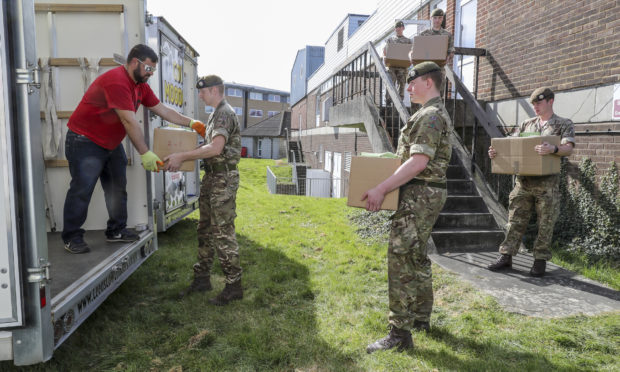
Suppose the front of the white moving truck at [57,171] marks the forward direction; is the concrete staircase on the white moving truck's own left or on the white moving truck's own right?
on the white moving truck's own right

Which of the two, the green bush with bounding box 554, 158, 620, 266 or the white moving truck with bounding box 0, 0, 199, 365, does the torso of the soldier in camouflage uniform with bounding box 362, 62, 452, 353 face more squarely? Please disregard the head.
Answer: the white moving truck

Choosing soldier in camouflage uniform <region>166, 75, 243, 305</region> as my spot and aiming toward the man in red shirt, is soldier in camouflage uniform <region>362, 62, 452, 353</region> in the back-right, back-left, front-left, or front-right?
back-left

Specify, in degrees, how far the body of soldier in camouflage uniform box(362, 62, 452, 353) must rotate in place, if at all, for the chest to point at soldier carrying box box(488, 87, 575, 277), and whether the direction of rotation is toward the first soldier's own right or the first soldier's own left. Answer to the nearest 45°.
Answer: approximately 135° to the first soldier's own right

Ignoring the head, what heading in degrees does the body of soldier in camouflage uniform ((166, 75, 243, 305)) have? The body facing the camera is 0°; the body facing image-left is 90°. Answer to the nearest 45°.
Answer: approximately 90°

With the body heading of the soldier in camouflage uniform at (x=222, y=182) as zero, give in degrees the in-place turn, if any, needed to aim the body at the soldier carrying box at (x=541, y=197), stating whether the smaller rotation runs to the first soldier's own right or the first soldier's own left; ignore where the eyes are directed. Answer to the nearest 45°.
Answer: approximately 180°

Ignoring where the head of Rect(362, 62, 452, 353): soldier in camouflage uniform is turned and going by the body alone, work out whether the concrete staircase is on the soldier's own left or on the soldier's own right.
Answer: on the soldier's own right

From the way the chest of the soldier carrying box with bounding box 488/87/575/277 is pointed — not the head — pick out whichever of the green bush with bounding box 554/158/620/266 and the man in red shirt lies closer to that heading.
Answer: the man in red shirt

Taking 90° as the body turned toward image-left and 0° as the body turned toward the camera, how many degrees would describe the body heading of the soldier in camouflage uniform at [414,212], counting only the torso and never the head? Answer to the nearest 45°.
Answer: approximately 90°

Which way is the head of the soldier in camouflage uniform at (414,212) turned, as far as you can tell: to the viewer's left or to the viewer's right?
to the viewer's left

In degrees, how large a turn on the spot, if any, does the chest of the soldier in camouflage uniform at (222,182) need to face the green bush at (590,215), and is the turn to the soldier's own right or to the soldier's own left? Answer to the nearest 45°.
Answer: approximately 180°

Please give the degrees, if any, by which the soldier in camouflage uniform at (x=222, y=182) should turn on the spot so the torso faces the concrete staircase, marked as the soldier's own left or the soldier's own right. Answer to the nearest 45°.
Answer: approximately 180°

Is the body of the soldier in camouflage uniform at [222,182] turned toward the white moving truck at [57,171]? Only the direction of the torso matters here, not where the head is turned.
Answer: yes

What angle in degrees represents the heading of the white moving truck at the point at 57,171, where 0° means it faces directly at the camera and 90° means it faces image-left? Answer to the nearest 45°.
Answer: approximately 135°

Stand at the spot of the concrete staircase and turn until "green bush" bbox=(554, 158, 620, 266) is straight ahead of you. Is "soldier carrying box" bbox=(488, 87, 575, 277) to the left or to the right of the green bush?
right
